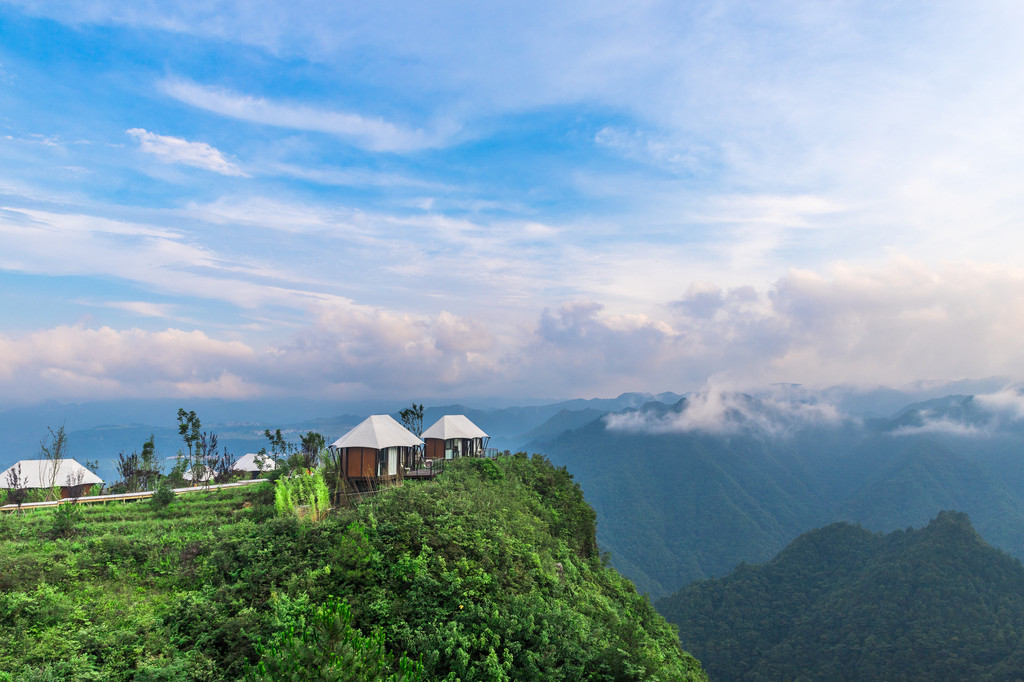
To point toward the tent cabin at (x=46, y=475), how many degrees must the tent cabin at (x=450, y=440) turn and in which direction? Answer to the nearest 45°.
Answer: approximately 135° to its right

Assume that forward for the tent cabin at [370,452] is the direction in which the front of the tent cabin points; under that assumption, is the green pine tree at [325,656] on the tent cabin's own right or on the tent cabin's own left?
on the tent cabin's own right

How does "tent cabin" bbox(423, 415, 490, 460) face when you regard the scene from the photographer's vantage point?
facing the viewer and to the right of the viewer

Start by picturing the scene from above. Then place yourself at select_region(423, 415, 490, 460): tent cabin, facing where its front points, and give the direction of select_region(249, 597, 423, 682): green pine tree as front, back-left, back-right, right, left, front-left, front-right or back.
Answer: front-right

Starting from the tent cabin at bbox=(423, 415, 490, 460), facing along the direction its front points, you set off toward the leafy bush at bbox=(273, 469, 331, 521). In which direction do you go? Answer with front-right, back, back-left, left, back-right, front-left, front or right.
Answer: front-right

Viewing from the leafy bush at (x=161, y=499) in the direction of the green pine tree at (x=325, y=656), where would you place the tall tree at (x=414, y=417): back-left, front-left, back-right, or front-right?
back-left

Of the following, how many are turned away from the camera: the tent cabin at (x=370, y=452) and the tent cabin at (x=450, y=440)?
0
